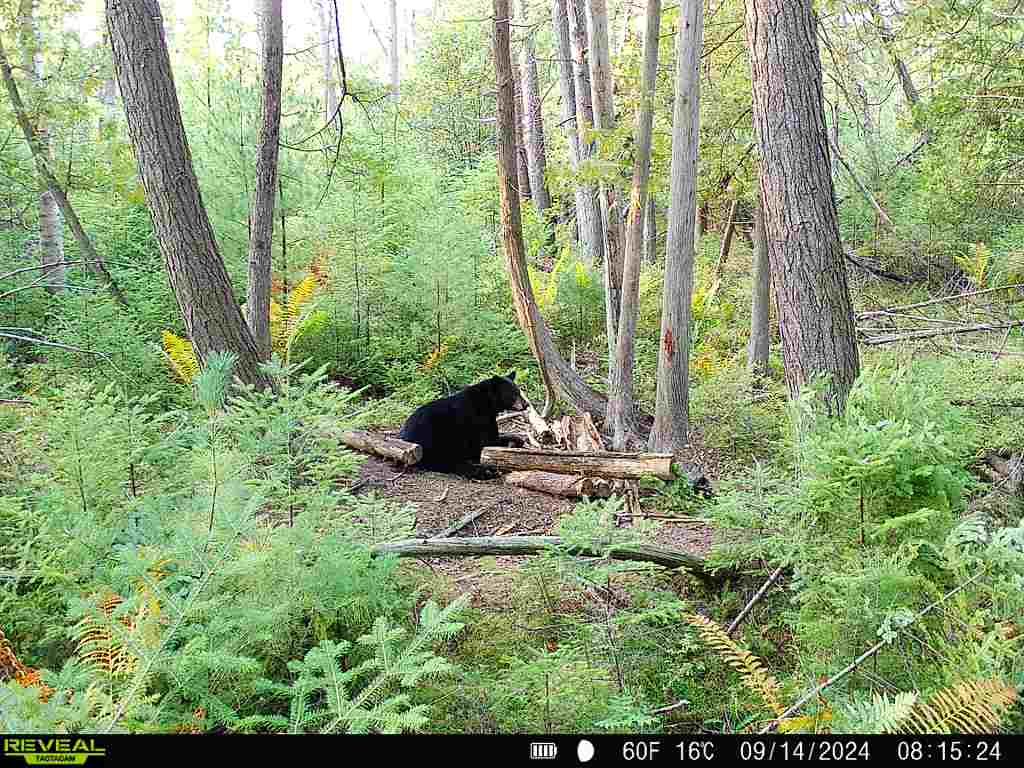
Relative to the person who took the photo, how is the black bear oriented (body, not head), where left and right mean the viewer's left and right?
facing to the right of the viewer

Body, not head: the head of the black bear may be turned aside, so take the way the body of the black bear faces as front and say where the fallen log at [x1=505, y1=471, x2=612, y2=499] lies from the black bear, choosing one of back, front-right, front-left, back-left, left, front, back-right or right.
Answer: front-right

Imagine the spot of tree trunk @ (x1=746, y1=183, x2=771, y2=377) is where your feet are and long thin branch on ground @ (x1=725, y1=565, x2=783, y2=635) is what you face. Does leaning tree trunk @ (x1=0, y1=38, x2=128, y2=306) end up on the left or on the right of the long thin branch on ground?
right

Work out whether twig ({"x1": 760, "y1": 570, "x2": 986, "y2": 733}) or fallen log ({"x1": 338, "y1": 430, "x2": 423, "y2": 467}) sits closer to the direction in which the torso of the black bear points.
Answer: the twig

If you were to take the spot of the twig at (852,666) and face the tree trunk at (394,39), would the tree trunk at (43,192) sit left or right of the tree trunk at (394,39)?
left

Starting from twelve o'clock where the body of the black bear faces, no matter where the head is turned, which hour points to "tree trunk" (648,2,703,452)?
The tree trunk is roughly at 12 o'clock from the black bear.

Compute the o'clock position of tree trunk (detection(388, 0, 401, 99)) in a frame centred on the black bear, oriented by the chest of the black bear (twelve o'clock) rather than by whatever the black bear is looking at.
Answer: The tree trunk is roughly at 9 o'clock from the black bear.

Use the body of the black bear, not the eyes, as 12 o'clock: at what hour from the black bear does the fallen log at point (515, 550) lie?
The fallen log is roughly at 3 o'clock from the black bear.

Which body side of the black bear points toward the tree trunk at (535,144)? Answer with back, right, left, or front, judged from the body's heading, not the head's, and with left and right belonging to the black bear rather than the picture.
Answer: left

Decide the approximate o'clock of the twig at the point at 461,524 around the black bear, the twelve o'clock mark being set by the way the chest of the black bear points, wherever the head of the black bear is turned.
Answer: The twig is roughly at 3 o'clock from the black bear.

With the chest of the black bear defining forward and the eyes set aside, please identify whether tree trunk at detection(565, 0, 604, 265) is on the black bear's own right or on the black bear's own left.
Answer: on the black bear's own left
